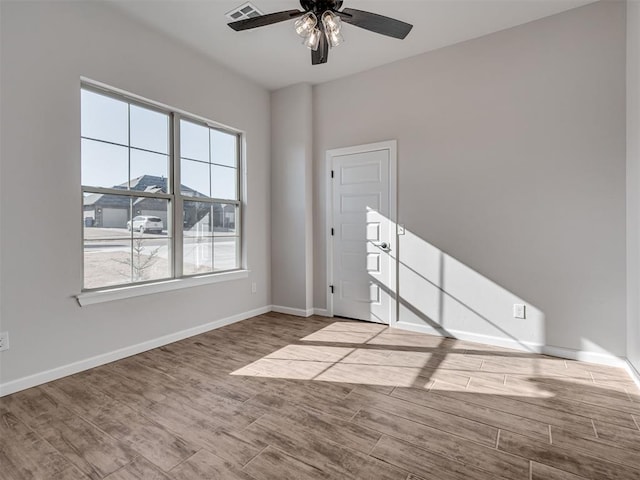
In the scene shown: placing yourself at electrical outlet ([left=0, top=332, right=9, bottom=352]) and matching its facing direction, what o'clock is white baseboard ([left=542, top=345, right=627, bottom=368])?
The white baseboard is roughly at 10 o'clock from the electrical outlet.

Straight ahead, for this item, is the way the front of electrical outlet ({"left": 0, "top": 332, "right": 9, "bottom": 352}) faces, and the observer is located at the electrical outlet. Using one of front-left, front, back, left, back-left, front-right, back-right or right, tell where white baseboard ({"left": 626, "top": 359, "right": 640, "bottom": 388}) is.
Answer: front-left

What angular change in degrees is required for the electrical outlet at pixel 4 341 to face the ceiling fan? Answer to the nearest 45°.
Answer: approximately 45° to its left

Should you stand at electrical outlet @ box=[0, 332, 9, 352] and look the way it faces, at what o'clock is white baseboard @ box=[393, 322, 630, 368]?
The white baseboard is roughly at 10 o'clock from the electrical outlet.

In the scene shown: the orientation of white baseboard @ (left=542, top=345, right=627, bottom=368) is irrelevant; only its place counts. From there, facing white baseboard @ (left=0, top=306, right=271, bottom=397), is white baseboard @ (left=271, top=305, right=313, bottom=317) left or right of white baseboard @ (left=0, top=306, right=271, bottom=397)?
right

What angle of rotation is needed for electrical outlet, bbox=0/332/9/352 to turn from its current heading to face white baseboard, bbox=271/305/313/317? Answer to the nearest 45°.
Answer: approximately 90° to its left
